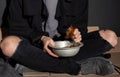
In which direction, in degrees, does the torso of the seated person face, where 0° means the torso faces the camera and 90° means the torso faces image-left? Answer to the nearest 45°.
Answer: approximately 0°
